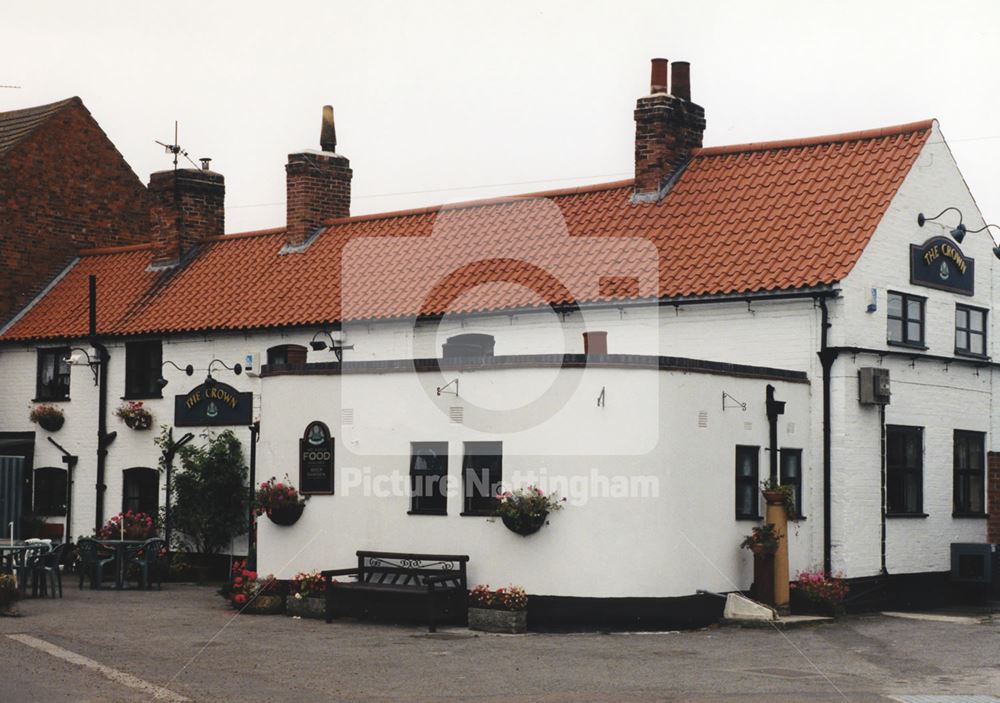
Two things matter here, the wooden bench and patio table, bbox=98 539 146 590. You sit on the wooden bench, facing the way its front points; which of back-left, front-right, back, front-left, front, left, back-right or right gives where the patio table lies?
right

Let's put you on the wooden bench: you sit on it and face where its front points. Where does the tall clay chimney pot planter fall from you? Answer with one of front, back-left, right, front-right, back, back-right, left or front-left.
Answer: back-left

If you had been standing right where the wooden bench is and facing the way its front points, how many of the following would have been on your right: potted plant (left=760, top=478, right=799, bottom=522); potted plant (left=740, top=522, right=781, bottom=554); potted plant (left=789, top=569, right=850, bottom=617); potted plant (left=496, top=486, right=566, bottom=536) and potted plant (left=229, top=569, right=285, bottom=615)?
1

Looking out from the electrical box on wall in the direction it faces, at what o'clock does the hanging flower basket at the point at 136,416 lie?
The hanging flower basket is roughly at 5 o'clock from the electrical box on wall.

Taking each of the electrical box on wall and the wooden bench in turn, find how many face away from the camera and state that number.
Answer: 0

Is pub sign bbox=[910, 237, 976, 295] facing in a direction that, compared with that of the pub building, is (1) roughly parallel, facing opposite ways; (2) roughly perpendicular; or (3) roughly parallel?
roughly perpendicular

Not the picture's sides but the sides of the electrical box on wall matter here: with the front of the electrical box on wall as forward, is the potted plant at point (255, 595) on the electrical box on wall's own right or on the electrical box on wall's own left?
on the electrical box on wall's own right

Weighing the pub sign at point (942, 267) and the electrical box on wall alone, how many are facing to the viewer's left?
0

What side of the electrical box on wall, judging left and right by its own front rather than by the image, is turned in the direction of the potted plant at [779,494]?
right

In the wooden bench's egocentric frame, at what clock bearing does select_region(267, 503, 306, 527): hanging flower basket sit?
The hanging flower basket is roughly at 3 o'clock from the wooden bench.

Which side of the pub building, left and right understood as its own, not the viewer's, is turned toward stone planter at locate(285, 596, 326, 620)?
front

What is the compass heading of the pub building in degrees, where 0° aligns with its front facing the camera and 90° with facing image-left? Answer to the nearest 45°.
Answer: approximately 45°

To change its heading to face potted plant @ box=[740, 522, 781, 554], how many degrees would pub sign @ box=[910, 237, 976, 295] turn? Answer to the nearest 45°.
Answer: approximately 90° to its right
